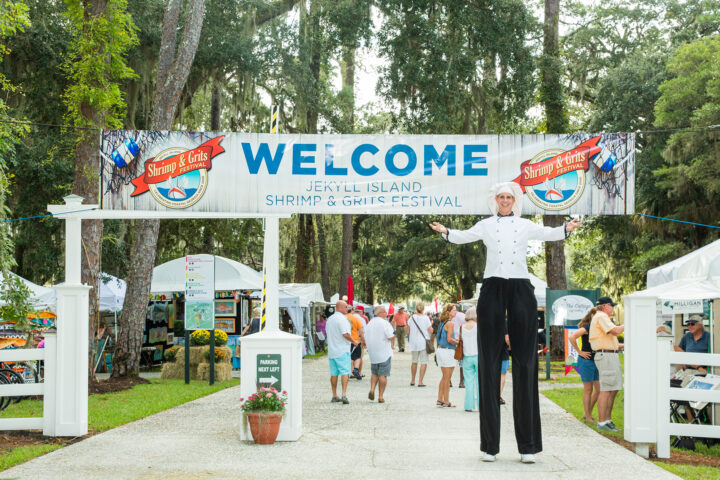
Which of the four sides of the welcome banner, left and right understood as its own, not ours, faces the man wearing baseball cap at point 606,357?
left

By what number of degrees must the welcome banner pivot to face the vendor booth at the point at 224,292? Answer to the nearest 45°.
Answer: approximately 180°

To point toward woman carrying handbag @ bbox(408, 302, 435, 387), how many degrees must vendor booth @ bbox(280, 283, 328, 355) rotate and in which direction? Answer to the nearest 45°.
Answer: approximately 45° to its right

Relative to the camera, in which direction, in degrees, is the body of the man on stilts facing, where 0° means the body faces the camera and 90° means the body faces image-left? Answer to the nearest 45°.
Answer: approximately 0°

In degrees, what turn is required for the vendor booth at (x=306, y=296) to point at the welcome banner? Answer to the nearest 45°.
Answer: approximately 45° to its right
